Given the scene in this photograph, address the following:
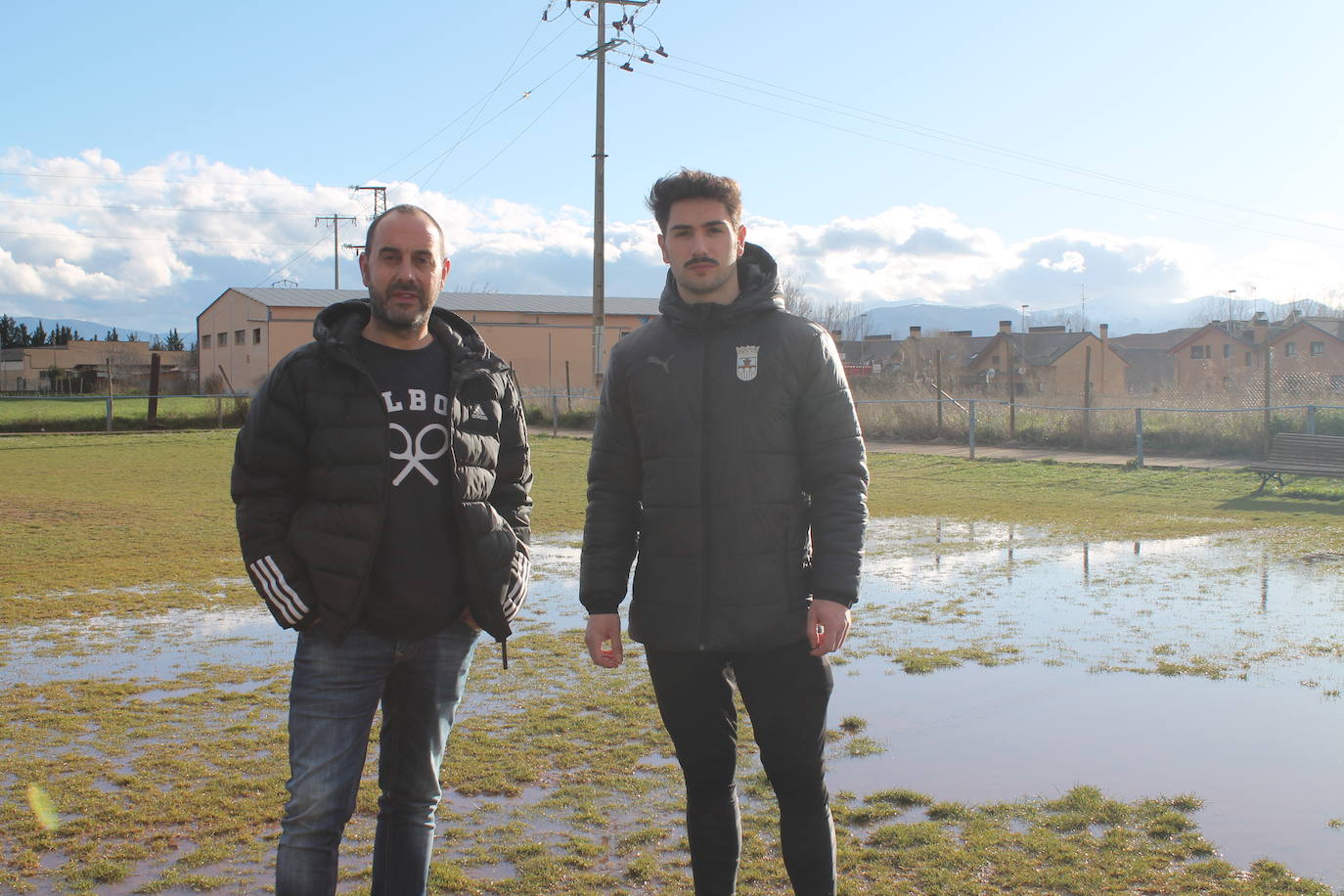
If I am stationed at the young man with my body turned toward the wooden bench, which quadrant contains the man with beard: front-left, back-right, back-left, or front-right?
back-left

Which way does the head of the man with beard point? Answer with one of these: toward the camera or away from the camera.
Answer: toward the camera

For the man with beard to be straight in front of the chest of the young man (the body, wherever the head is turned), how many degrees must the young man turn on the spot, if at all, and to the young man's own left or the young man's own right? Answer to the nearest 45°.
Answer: approximately 90° to the young man's own right

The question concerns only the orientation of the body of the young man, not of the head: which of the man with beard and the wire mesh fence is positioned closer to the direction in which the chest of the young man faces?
the man with beard

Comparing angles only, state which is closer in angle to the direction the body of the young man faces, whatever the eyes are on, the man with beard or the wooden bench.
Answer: the man with beard

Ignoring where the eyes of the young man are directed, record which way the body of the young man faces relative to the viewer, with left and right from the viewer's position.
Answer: facing the viewer

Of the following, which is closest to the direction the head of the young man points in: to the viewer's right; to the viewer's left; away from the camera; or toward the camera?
toward the camera

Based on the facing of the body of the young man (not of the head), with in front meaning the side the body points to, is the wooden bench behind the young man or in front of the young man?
behind

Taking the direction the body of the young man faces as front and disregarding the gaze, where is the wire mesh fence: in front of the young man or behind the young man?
behind
